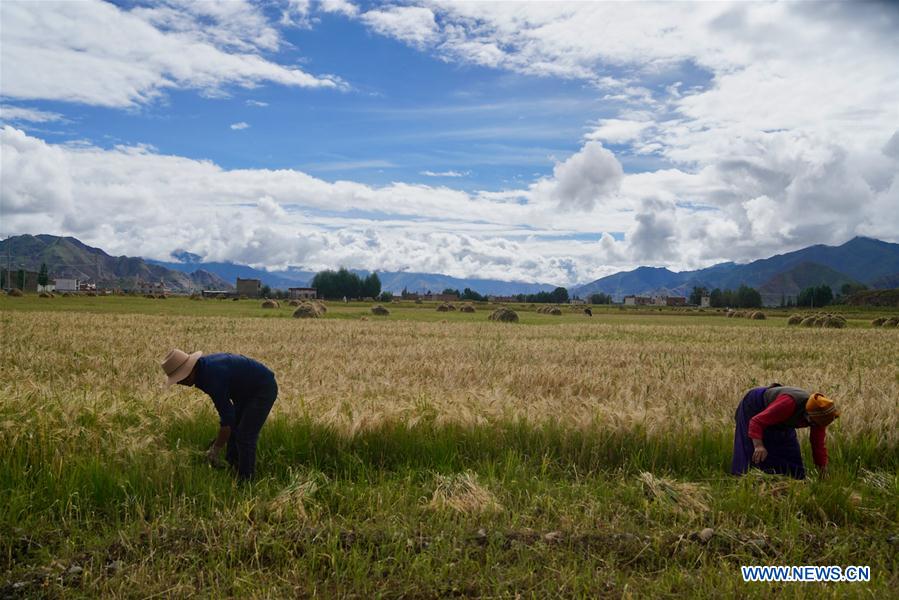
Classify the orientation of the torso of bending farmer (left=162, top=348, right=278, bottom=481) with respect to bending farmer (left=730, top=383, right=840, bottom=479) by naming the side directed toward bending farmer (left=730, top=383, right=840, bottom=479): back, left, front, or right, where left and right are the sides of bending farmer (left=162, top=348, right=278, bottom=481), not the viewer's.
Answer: back

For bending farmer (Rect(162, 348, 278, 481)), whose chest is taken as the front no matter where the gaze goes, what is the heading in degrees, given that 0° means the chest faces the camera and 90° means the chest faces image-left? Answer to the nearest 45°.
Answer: approximately 90°

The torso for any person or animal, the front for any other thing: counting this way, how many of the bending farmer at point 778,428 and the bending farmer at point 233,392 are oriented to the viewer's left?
1

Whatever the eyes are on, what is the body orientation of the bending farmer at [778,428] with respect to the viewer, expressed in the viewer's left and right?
facing the viewer and to the right of the viewer

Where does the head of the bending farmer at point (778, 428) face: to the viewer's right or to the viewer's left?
to the viewer's right

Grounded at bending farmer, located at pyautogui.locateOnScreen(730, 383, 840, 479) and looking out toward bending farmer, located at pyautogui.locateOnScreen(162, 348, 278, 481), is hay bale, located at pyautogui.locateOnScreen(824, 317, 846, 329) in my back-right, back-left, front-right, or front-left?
back-right

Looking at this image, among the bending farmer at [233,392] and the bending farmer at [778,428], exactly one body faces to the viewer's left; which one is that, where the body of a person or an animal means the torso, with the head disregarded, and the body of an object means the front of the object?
the bending farmer at [233,392]

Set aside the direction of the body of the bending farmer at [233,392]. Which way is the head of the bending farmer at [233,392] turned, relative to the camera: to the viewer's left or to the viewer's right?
to the viewer's left

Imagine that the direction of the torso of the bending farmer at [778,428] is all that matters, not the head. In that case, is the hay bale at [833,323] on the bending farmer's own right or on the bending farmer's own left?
on the bending farmer's own left

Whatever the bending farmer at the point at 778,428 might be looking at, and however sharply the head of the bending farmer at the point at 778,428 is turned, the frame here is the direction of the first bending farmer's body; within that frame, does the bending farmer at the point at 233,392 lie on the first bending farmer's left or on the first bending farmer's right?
on the first bending farmer's right
